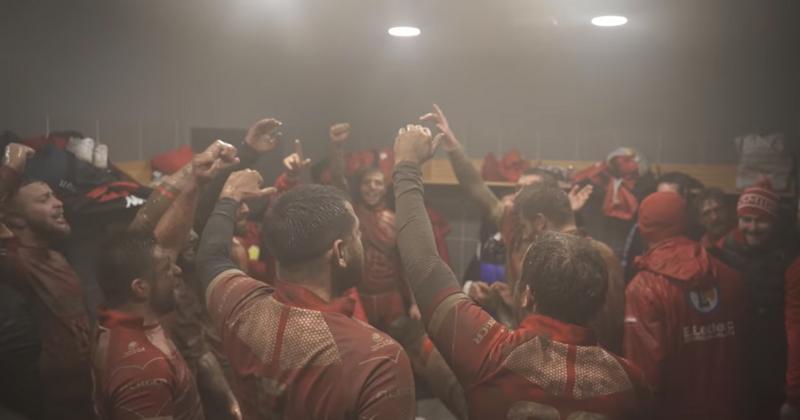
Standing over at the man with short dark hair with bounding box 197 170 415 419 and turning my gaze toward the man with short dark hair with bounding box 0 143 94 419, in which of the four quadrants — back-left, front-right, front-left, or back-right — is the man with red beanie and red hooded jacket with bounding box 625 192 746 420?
back-right

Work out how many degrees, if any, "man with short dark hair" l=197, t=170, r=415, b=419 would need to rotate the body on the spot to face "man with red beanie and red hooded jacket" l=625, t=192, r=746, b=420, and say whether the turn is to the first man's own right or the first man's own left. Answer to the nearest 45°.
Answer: approximately 45° to the first man's own right

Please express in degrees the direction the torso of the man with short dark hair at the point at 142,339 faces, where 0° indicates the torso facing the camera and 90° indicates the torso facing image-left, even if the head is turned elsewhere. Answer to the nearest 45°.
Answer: approximately 270°

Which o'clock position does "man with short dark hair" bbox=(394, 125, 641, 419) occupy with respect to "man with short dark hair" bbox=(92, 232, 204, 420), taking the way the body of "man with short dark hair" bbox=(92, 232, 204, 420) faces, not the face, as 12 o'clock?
"man with short dark hair" bbox=(394, 125, 641, 419) is roughly at 1 o'clock from "man with short dark hair" bbox=(92, 232, 204, 420).

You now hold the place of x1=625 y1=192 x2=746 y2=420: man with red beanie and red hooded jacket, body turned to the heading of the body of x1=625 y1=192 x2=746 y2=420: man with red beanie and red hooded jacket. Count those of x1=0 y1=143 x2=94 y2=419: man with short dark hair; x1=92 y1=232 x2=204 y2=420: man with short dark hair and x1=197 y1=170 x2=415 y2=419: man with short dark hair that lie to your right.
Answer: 0

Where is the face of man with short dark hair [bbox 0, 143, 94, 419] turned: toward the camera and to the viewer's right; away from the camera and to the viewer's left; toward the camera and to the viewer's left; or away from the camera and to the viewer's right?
toward the camera and to the viewer's right

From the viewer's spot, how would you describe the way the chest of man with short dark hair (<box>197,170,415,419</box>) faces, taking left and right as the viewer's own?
facing away from the viewer and to the right of the viewer

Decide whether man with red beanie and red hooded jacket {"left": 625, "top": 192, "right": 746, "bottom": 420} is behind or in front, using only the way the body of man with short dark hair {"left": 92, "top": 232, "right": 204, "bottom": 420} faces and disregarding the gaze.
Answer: in front

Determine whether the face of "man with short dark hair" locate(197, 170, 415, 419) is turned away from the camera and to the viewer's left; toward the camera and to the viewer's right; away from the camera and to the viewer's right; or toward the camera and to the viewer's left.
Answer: away from the camera and to the viewer's right

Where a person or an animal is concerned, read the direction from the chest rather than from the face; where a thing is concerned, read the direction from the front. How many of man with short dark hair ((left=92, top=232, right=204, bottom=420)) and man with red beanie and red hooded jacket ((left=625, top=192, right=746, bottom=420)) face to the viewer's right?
1

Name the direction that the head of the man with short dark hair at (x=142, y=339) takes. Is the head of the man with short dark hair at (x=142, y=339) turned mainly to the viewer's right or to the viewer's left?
to the viewer's right
